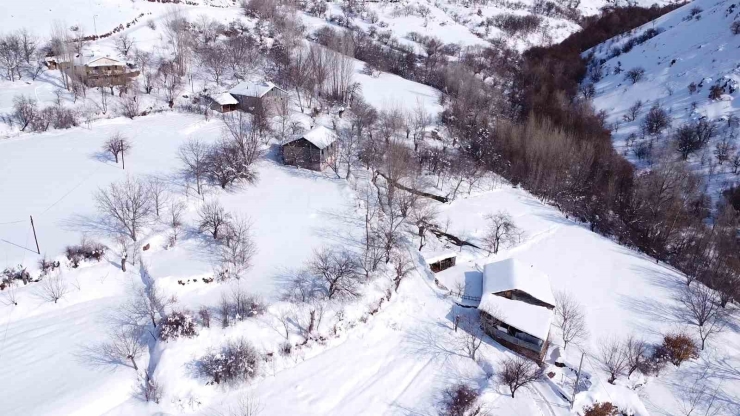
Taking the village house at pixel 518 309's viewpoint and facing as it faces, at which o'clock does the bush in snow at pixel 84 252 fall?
The bush in snow is roughly at 1 o'clock from the village house.

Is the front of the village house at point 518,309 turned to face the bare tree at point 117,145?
no

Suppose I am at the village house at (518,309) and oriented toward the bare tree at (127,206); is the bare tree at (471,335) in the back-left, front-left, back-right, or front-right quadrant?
front-left

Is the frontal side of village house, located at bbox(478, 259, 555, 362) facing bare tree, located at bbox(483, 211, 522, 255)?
no

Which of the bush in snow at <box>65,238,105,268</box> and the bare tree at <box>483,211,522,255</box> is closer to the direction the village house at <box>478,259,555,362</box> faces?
the bush in snow

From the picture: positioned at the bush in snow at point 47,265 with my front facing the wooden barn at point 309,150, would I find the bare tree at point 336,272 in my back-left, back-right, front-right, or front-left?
front-right

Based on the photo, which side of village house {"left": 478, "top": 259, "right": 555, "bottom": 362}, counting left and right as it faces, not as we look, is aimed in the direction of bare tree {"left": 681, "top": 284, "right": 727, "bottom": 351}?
back

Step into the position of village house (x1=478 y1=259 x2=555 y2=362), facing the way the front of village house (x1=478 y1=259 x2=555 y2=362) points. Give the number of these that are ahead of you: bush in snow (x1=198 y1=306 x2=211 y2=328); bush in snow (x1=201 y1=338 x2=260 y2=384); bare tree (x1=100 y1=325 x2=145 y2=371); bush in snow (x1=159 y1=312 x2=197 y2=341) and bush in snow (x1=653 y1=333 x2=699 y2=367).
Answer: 4

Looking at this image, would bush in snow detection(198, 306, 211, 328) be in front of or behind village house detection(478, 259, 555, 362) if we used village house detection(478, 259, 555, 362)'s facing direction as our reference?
in front

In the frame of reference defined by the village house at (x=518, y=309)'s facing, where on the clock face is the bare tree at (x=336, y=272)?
The bare tree is roughly at 1 o'clock from the village house.

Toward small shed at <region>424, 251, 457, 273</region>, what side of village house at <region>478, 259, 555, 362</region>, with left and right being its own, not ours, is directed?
right

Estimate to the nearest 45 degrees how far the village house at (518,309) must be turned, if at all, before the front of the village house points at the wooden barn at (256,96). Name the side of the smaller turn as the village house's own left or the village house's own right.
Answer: approximately 90° to the village house's own right

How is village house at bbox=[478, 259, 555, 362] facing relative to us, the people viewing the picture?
facing the viewer and to the left of the viewer

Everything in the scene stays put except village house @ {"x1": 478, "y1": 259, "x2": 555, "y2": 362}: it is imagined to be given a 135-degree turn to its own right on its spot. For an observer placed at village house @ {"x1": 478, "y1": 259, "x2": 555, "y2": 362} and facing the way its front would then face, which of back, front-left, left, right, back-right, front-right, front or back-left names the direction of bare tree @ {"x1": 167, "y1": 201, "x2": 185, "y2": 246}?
left

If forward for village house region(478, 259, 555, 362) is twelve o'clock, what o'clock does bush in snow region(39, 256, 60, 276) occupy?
The bush in snow is roughly at 1 o'clock from the village house.

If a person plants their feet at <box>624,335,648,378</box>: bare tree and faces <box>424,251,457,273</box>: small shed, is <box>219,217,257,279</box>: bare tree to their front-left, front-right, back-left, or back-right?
front-left

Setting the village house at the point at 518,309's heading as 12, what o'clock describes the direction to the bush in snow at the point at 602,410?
The bush in snow is roughly at 9 o'clock from the village house.
